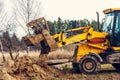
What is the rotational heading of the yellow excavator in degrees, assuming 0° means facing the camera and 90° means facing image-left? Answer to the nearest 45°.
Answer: approximately 90°
